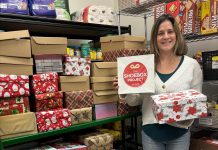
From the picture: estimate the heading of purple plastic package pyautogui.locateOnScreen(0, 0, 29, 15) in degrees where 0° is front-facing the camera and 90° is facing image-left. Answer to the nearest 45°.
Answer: approximately 0°

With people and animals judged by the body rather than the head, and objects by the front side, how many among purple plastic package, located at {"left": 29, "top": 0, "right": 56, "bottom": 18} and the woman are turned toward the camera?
2

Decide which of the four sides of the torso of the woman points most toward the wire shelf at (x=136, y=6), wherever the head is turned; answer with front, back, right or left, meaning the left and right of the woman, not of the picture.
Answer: back

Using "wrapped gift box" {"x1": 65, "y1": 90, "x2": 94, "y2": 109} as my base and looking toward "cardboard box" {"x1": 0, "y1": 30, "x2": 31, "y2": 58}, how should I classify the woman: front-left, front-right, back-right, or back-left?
back-left

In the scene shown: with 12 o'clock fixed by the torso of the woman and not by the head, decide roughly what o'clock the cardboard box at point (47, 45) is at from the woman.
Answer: The cardboard box is roughly at 3 o'clock from the woman.

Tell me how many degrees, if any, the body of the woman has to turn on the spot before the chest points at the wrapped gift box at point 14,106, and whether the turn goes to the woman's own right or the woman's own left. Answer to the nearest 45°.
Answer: approximately 90° to the woman's own right

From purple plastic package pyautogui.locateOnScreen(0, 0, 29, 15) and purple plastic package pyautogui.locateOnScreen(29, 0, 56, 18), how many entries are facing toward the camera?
2
